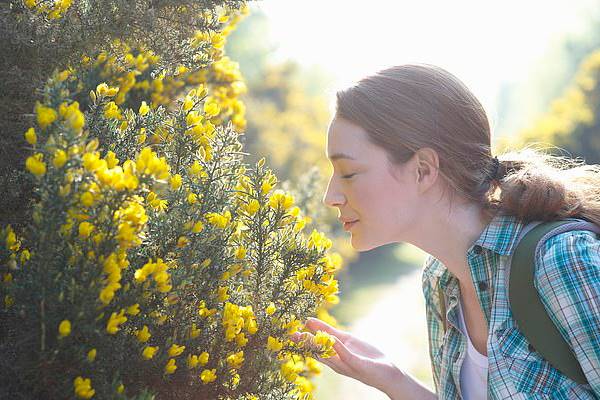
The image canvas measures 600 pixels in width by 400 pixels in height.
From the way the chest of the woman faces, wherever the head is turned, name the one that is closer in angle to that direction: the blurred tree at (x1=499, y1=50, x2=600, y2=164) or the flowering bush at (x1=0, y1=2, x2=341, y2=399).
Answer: the flowering bush

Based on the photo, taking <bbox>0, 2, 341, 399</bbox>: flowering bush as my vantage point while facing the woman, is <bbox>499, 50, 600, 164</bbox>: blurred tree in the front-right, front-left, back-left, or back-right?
front-left

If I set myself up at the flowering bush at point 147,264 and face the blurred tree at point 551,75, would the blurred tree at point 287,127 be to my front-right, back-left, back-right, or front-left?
front-left

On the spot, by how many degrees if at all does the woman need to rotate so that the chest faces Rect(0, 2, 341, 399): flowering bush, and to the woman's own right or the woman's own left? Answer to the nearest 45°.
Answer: approximately 45° to the woman's own left

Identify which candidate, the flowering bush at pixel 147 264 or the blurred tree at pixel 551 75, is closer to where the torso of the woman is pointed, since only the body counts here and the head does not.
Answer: the flowering bush

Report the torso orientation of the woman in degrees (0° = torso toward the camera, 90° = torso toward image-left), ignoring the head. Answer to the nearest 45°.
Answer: approximately 90°

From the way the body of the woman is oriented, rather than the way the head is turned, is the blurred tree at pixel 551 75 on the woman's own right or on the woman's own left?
on the woman's own right

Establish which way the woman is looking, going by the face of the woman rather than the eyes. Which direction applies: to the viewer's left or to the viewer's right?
to the viewer's left

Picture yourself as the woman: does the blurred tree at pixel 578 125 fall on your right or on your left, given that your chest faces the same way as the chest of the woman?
on your right

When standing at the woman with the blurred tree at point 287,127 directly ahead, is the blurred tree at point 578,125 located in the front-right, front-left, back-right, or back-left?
front-right
